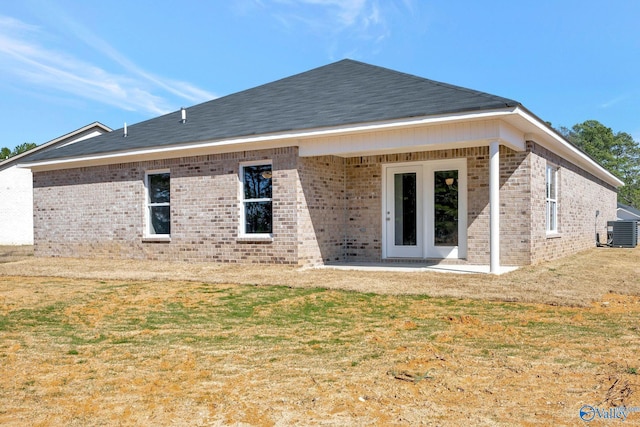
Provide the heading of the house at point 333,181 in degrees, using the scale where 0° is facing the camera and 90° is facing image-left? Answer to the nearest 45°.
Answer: approximately 225°

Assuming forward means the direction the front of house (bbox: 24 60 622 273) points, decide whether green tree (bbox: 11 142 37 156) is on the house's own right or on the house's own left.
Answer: on the house's own left

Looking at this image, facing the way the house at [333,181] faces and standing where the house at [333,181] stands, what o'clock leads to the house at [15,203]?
the house at [15,203] is roughly at 9 o'clock from the house at [333,181].
